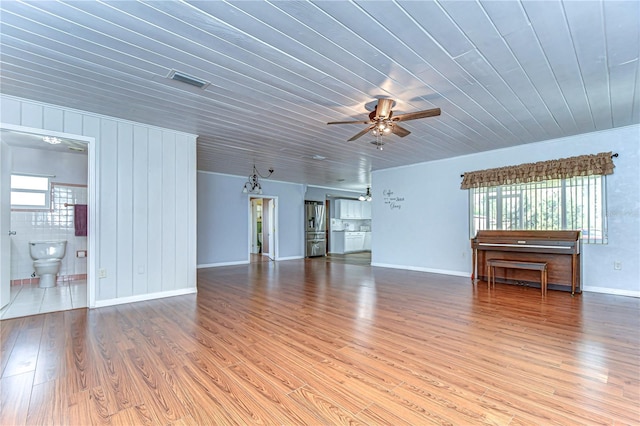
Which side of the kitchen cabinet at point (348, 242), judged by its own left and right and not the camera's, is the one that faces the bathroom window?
right

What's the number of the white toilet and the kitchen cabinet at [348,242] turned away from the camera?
0

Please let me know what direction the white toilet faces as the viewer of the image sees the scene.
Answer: facing the viewer

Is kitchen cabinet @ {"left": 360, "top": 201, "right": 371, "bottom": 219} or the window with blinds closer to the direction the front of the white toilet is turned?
the window with blinds

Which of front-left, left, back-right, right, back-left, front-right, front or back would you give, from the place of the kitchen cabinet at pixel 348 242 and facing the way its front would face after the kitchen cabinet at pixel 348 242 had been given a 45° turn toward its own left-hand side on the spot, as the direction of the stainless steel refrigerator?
back-right

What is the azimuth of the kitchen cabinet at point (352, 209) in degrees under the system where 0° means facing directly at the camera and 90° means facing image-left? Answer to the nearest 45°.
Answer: approximately 315°

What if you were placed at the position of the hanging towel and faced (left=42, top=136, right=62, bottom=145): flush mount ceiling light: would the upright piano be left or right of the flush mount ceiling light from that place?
left

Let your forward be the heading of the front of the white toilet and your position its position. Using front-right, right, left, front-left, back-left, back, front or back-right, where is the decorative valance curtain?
front-left

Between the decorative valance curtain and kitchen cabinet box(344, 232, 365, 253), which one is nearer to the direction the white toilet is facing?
the decorative valance curtain

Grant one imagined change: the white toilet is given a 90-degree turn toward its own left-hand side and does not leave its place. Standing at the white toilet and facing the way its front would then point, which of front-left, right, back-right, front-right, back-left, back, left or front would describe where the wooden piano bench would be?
front-right

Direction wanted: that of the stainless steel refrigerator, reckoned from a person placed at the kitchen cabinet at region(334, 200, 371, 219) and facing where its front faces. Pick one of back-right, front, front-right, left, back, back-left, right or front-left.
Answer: right

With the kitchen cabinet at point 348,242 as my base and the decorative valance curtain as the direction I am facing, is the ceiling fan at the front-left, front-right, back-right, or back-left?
front-right

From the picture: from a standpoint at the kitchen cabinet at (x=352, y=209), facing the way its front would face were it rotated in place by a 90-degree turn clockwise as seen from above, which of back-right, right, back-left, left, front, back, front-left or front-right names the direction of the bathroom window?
front

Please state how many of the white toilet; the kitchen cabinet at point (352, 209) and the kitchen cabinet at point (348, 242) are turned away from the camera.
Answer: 0

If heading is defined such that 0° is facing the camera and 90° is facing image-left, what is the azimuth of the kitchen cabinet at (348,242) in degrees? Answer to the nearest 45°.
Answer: approximately 315°

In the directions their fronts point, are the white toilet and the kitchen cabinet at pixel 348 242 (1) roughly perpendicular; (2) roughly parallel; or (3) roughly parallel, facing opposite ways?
roughly parallel

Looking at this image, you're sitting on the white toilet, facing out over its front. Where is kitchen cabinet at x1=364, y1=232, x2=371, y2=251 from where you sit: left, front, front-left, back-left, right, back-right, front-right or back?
left

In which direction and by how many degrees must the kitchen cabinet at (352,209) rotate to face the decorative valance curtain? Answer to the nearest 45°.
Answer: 0° — it already faces it

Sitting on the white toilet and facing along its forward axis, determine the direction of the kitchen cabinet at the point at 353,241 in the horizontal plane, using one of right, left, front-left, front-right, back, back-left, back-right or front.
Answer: left
